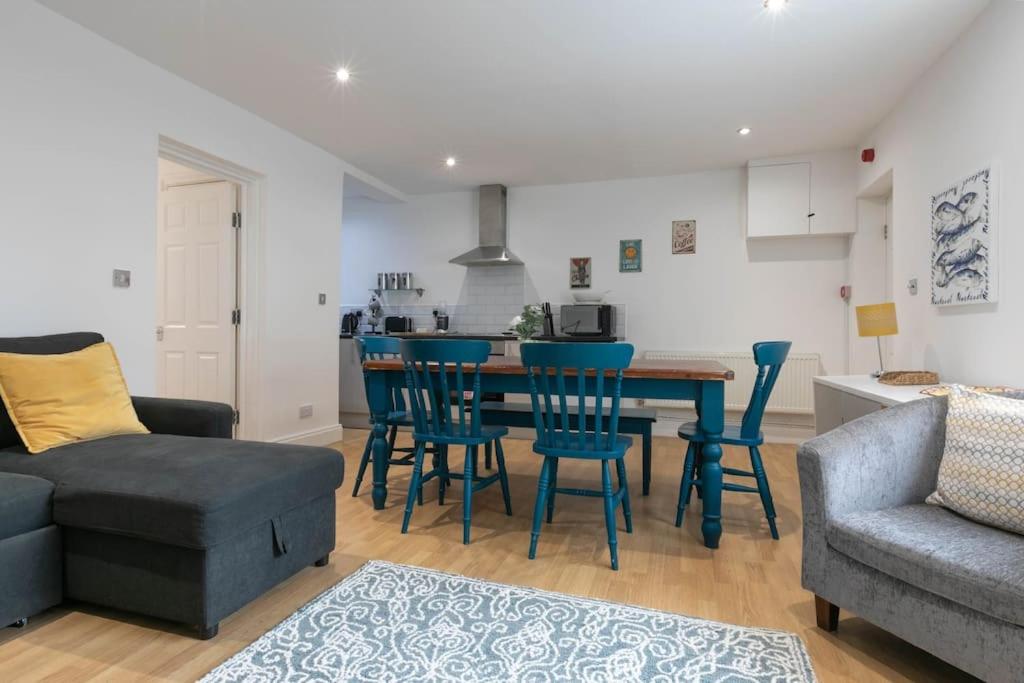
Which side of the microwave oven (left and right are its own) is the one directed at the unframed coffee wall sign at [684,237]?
left

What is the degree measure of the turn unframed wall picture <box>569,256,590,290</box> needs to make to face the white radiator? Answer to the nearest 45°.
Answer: approximately 90° to its left

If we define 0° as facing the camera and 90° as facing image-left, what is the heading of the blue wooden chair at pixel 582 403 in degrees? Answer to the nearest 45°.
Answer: approximately 180°

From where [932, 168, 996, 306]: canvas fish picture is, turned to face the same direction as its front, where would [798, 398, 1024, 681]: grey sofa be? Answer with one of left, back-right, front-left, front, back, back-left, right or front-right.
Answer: front-left

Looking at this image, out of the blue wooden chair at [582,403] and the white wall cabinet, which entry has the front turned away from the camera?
the blue wooden chair

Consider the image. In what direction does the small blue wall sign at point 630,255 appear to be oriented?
toward the camera

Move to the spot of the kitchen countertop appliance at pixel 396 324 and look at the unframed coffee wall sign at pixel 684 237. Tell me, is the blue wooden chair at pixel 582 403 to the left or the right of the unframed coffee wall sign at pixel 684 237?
right

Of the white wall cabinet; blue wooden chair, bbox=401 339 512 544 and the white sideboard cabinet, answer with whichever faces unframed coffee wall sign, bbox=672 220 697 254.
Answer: the blue wooden chair

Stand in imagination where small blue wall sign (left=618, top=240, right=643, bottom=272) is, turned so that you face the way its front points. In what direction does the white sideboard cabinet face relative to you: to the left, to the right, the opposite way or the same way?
to the right

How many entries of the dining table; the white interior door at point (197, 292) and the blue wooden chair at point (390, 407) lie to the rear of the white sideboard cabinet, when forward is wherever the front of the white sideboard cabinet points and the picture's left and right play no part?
0

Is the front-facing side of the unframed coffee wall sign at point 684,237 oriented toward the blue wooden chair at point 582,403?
yes

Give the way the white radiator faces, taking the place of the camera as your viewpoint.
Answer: facing the viewer

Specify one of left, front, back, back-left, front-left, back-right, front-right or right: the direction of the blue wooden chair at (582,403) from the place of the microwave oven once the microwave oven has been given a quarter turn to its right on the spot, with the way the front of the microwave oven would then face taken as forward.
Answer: left

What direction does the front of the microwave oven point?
toward the camera

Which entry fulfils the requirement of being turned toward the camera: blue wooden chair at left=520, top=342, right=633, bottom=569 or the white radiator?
the white radiator

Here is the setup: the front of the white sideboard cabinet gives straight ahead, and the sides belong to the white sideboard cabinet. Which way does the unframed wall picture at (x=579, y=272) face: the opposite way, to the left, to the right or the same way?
to the left

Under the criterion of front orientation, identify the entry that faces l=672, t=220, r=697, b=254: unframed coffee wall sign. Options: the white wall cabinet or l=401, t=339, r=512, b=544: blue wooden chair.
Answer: the blue wooden chair

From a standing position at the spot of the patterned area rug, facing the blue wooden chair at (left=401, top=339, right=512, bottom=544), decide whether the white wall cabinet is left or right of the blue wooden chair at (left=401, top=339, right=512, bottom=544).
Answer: right

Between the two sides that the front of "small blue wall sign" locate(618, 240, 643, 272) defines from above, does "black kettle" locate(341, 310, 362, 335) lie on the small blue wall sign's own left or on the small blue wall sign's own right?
on the small blue wall sign's own right
